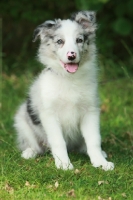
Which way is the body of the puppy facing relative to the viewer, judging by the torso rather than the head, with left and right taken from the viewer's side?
facing the viewer and to the right of the viewer
